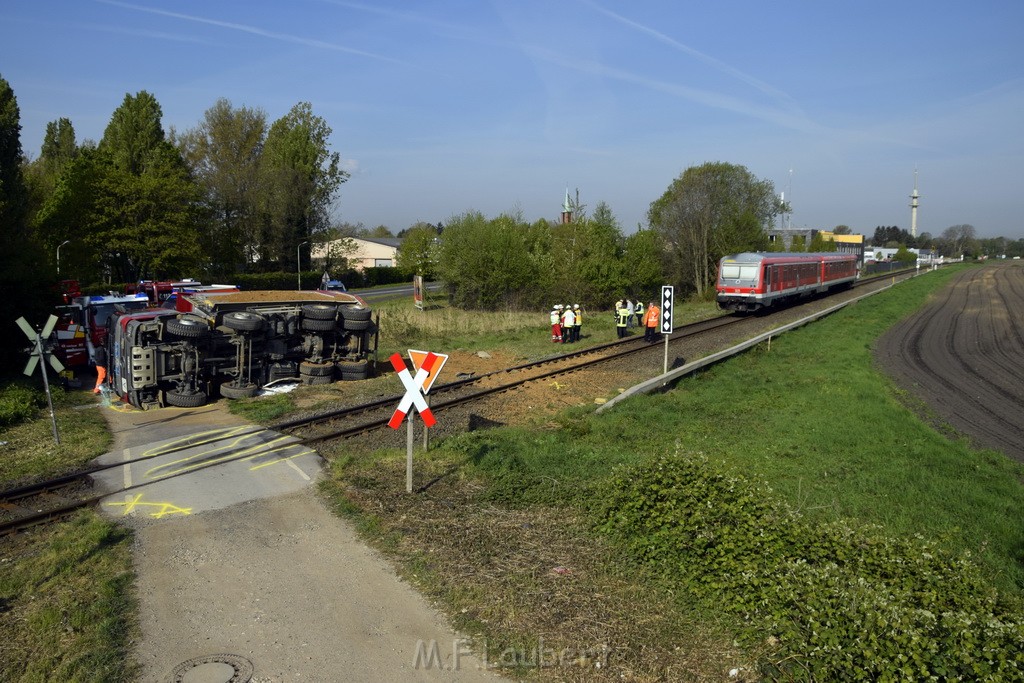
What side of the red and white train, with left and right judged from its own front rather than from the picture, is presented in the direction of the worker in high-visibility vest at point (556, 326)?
front

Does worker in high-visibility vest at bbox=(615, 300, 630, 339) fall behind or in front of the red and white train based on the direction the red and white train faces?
in front

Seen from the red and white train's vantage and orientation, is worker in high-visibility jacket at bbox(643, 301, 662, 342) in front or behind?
in front

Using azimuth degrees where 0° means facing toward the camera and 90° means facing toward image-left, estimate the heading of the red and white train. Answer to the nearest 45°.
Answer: approximately 45°

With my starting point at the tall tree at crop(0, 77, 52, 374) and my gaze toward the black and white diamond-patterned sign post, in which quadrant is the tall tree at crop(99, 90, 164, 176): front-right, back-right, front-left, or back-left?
back-left

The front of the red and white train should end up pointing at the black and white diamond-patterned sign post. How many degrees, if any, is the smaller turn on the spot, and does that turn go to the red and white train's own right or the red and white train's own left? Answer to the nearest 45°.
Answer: approximately 45° to the red and white train's own left
